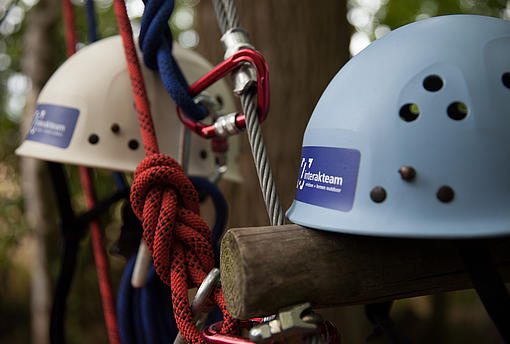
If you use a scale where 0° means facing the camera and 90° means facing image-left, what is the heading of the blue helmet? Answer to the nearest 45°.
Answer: approximately 90°

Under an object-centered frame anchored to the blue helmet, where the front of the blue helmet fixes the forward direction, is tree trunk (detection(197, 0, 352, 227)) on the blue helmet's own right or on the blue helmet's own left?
on the blue helmet's own right

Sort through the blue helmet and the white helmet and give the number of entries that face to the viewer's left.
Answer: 2

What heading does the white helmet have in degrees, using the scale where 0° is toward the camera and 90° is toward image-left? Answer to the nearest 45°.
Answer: approximately 90°

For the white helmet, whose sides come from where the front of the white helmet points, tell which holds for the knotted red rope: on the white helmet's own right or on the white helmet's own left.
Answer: on the white helmet's own left

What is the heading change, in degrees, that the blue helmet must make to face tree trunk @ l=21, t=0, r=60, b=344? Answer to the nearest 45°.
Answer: approximately 45° to its right
